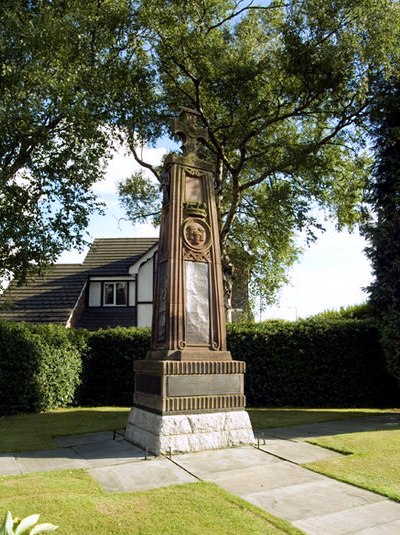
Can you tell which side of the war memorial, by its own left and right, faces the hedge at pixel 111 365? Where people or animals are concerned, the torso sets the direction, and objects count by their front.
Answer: back

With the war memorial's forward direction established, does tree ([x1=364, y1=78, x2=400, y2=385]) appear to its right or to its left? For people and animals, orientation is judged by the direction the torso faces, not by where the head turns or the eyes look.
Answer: on its left

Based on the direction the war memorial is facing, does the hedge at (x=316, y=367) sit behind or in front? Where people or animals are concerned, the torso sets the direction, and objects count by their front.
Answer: behind

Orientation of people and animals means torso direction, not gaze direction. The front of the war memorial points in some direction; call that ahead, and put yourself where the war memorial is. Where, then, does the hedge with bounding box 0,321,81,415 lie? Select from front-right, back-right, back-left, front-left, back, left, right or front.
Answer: back-right

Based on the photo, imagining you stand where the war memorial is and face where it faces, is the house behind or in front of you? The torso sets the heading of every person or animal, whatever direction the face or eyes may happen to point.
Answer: behind
